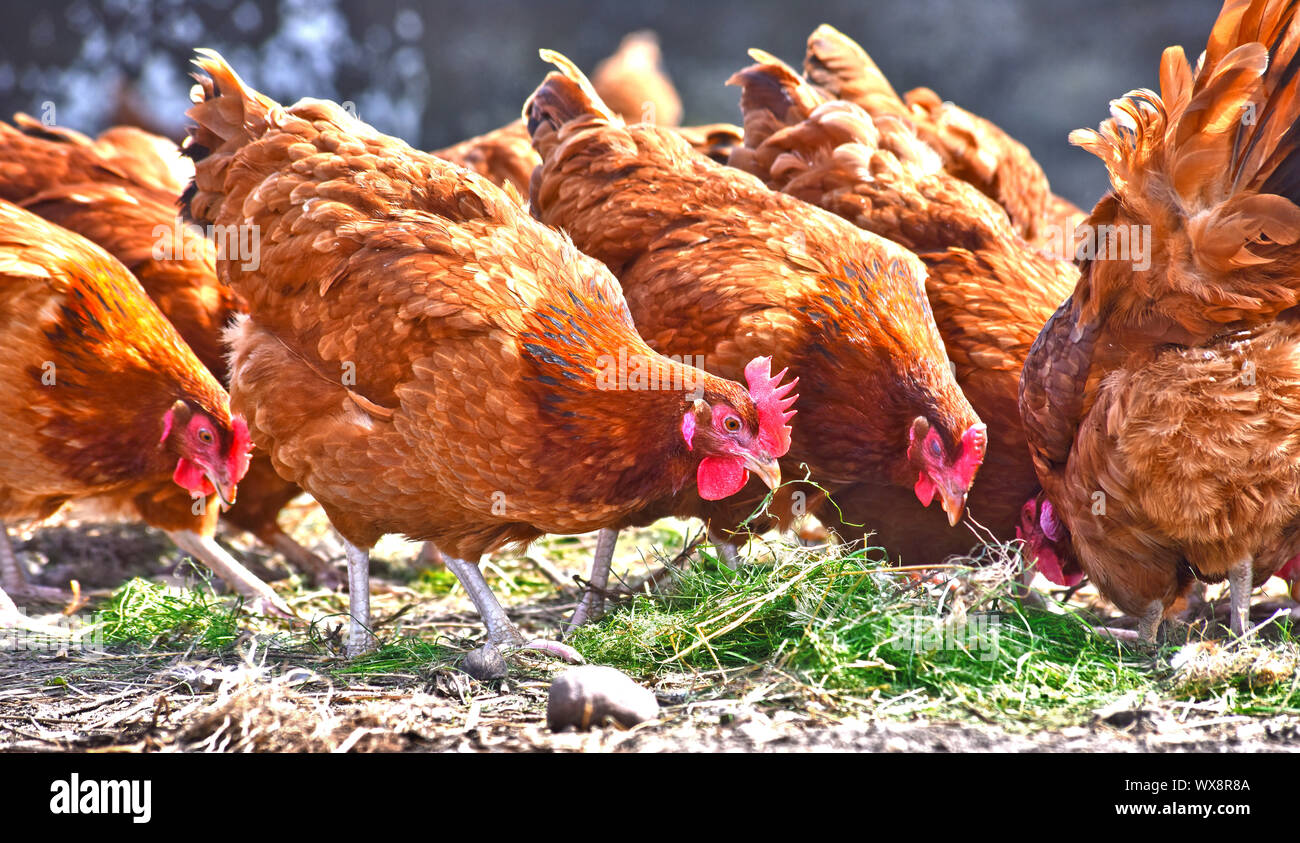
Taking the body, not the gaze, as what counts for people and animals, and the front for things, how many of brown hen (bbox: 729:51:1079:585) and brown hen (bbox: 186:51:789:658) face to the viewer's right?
2

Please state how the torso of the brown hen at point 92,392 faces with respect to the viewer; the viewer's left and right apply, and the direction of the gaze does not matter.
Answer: facing to the right of the viewer

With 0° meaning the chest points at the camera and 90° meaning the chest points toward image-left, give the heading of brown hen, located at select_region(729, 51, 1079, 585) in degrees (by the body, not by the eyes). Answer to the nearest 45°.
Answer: approximately 270°

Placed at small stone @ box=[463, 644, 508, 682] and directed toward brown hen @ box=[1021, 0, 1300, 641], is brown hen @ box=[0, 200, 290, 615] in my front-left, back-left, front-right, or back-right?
back-left

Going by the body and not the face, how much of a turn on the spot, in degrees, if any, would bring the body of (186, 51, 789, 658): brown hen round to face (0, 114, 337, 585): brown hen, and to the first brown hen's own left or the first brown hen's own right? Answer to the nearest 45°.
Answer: approximately 135° to the first brown hen's own left

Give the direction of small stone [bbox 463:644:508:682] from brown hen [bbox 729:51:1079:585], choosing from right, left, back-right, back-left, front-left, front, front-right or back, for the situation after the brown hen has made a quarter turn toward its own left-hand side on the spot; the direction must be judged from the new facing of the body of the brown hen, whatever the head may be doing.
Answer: back-left

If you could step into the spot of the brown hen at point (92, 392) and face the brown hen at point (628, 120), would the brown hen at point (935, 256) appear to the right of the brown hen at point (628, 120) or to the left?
right

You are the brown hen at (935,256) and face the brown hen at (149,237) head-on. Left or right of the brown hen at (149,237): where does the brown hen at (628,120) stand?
right

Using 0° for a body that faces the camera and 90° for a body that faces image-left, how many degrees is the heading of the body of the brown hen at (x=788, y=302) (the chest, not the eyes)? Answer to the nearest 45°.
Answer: approximately 315°

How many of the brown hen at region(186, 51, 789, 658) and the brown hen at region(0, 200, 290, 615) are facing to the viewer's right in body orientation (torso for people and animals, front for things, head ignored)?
2

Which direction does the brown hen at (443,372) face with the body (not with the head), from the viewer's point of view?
to the viewer's right

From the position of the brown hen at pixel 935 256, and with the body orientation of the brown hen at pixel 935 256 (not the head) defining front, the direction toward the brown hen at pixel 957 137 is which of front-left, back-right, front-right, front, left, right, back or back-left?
left
